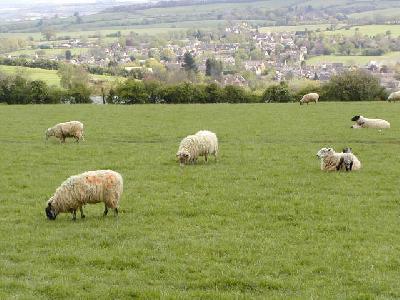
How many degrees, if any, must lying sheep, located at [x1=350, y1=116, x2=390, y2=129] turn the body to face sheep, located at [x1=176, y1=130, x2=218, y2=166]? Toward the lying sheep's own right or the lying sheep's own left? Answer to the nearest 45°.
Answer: approximately 45° to the lying sheep's own left

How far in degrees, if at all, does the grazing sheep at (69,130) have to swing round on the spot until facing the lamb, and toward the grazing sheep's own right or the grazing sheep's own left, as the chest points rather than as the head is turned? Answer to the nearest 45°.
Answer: approximately 135° to the grazing sheep's own left

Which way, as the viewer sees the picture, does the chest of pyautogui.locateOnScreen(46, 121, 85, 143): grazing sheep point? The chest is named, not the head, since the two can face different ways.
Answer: to the viewer's left

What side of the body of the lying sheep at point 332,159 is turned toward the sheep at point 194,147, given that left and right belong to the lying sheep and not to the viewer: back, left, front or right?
front

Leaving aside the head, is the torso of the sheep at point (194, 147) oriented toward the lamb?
no

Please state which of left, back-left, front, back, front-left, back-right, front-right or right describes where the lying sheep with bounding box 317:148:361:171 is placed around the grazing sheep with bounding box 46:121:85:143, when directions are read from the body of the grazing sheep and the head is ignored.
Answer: back-left

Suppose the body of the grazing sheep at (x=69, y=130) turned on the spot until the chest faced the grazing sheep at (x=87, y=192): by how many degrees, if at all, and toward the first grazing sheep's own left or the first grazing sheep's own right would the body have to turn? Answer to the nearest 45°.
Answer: approximately 90° to the first grazing sheep's own left

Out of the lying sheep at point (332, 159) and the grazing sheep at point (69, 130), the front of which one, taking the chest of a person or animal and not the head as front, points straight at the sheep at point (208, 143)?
the lying sheep

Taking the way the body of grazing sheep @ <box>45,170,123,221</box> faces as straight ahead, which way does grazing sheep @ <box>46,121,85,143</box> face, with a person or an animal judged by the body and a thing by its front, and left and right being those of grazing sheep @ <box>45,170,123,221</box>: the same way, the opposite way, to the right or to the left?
the same way

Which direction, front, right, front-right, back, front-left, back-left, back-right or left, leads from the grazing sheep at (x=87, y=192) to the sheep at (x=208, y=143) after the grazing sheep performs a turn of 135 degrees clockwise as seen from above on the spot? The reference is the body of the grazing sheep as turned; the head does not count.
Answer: front

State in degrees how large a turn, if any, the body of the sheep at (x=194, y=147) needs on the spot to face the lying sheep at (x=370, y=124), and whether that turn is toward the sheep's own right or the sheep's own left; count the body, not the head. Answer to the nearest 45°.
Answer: approximately 180°

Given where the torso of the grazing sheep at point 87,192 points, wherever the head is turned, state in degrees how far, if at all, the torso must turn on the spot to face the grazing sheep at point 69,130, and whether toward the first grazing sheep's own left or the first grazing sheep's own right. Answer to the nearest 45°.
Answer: approximately 90° to the first grazing sheep's own right

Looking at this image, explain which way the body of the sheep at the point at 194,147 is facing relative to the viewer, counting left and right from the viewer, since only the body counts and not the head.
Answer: facing the viewer and to the left of the viewer

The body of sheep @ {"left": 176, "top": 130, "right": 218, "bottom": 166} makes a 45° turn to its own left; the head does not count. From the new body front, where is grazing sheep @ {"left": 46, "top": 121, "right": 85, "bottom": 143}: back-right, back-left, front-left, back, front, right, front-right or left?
back-right

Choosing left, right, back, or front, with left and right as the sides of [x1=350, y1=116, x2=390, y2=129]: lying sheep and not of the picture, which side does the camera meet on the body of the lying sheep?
left

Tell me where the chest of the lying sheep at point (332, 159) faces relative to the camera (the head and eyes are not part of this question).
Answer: to the viewer's left
